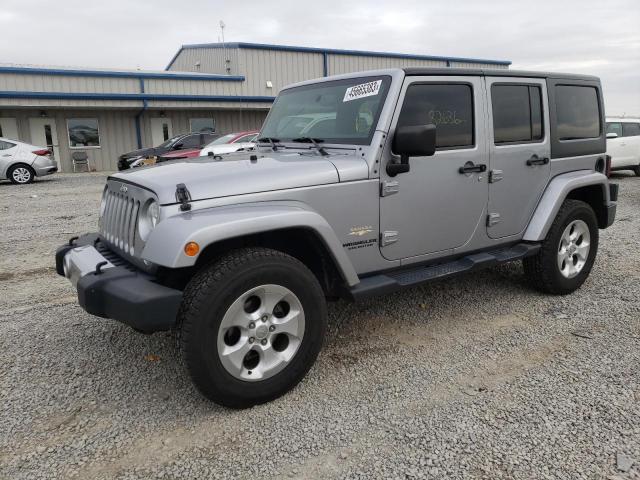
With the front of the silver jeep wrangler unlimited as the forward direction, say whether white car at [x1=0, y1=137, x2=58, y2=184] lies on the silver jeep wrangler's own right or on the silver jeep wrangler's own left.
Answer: on the silver jeep wrangler's own right

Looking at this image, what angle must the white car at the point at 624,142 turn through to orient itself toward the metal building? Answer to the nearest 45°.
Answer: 0° — it already faces it

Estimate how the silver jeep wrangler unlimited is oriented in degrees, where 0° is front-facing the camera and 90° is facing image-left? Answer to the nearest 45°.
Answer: approximately 45°

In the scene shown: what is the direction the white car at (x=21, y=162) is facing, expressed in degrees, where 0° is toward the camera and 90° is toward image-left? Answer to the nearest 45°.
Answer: approximately 90°

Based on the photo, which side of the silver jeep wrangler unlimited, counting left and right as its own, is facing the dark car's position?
right

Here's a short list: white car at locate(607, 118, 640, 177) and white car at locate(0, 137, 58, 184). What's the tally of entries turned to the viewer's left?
2

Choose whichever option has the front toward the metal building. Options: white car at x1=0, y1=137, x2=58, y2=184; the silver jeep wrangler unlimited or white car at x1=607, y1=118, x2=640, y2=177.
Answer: white car at x1=607, y1=118, x2=640, y2=177

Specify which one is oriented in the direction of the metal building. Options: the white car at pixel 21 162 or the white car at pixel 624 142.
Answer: the white car at pixel 624 142
